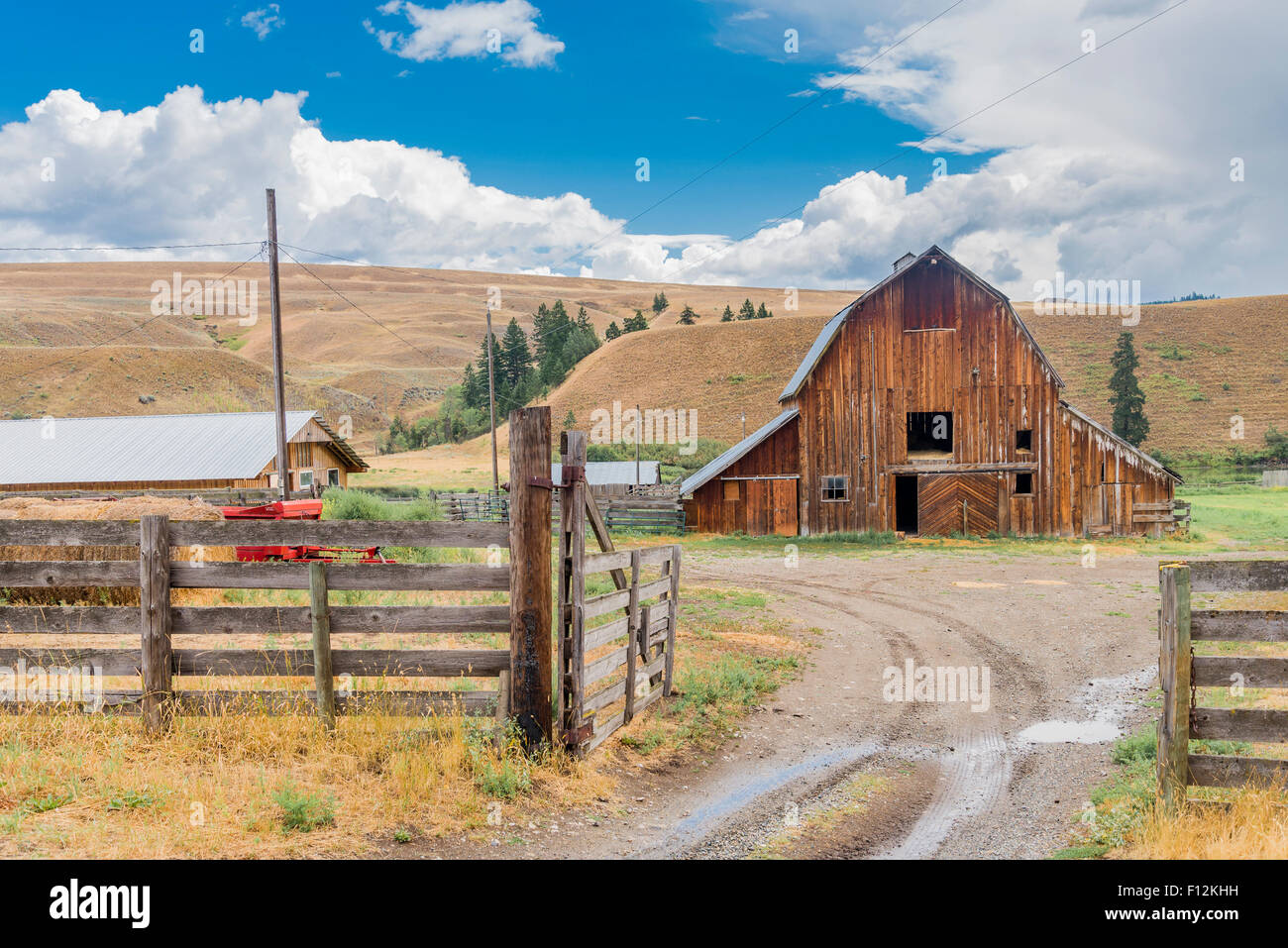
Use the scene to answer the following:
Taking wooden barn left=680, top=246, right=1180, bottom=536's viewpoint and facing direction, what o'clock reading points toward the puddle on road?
The puddle on road is roughly at 12 o'clock from the wooden barn.

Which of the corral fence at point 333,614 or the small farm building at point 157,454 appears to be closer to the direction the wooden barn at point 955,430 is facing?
the corral fence

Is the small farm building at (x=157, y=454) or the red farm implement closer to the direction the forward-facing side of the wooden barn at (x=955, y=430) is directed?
the red farm implement

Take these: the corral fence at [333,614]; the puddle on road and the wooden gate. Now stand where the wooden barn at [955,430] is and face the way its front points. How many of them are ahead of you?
3

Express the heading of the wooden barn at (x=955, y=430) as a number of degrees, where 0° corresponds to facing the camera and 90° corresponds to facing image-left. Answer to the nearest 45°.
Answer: approximately 0°

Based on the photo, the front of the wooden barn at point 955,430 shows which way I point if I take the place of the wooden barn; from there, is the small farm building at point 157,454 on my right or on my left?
on my right

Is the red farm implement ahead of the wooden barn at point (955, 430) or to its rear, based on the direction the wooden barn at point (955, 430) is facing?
ahead

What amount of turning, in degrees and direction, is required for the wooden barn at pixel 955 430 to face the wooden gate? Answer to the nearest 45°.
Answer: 0° — it already faces it
